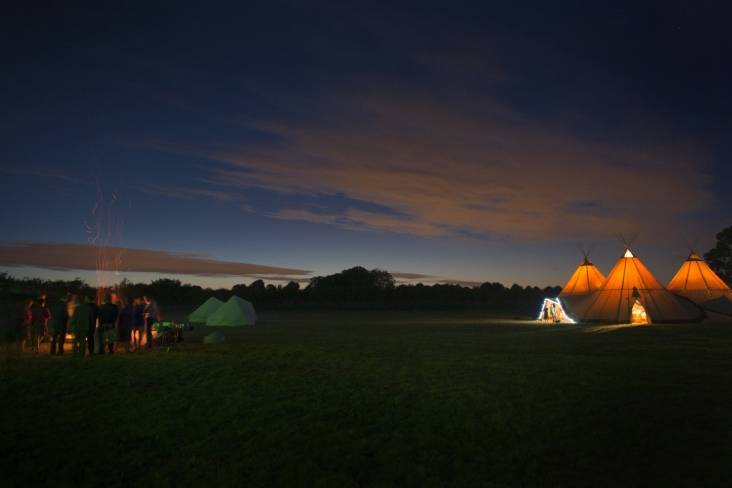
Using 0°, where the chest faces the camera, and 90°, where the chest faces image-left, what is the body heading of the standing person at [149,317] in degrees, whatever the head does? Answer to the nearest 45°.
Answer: approximately 90°

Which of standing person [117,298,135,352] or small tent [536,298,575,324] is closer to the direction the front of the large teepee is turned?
the standing person

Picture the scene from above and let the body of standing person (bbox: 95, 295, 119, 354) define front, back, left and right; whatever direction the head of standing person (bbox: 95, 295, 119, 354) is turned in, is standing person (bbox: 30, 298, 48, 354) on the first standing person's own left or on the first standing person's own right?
on the first standing person's own left

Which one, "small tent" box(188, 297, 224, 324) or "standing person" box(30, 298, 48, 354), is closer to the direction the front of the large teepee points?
the standing person

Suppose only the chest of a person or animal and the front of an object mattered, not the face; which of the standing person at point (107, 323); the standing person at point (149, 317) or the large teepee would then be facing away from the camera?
the standing person at point (107, 323)

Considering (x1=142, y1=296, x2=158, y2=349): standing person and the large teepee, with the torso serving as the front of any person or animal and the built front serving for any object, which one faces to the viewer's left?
the standing person

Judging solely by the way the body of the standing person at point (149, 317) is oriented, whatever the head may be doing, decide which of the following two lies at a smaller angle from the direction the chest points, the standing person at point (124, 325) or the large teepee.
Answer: the standing person

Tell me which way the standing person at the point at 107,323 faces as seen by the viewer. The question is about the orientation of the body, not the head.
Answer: away from the camera

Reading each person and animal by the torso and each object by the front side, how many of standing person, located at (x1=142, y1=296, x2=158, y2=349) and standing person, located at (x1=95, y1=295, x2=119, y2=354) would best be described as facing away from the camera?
1

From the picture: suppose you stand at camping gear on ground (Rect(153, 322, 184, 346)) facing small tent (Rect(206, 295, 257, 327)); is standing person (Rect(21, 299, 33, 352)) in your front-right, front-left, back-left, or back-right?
back-left

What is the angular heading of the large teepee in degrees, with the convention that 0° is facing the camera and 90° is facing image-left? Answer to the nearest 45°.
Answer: approximately 0°

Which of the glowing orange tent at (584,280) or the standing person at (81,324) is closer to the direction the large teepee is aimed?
the standing person
